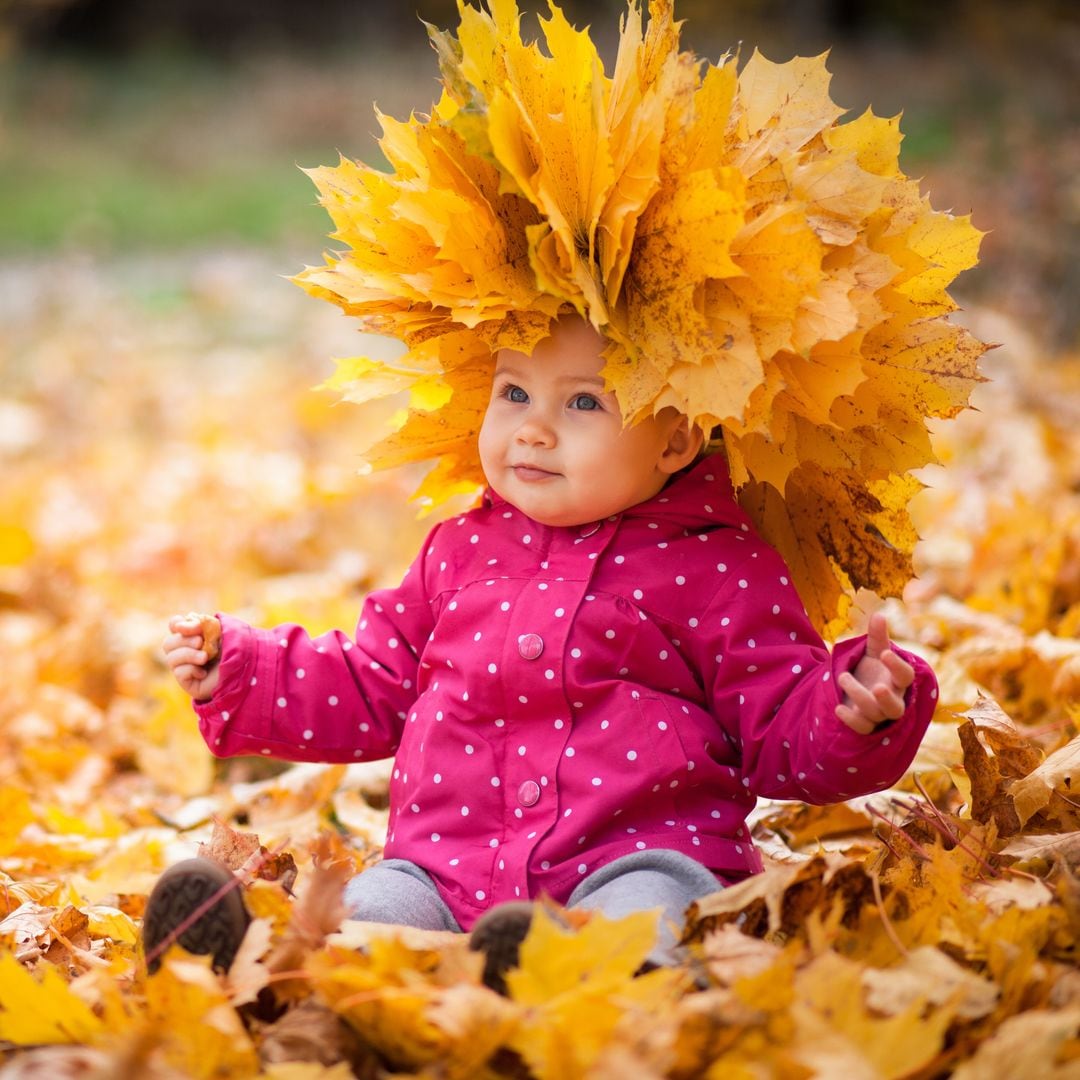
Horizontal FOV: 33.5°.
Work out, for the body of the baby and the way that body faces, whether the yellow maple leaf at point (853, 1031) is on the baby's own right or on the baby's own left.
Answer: on the baby's own left

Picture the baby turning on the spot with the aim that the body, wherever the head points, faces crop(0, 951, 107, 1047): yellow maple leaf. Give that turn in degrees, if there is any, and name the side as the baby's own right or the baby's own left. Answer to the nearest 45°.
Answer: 0° — they already face it

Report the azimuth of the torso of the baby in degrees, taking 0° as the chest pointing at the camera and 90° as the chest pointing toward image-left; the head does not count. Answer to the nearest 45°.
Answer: approximately 45°
